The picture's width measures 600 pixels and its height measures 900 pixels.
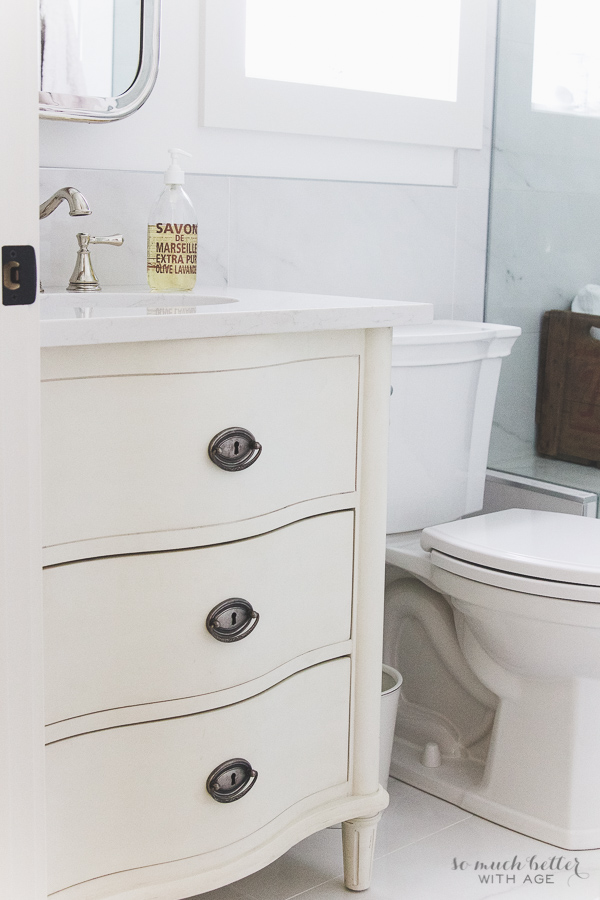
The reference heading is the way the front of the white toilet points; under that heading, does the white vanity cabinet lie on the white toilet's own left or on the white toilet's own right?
on the white toilet's own right

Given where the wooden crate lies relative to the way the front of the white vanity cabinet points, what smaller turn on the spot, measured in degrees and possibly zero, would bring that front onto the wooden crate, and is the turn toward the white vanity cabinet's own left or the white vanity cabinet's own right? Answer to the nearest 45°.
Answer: approximately 90° to the white vanity cabinet's own left

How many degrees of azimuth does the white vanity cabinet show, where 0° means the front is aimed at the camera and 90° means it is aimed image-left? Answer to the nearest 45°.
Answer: approximately 315°

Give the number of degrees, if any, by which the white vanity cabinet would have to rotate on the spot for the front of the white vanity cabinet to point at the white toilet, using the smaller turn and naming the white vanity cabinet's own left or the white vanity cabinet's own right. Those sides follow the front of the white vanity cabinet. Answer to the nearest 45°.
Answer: approximately 90° to the white vanity cabinet's own left

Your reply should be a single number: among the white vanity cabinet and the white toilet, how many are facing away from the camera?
0
